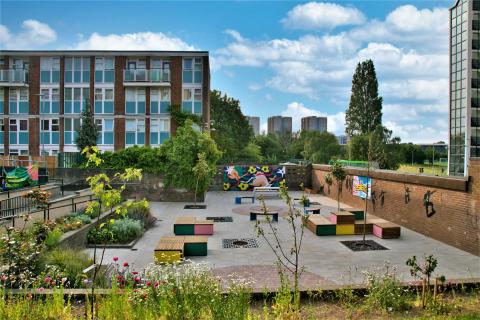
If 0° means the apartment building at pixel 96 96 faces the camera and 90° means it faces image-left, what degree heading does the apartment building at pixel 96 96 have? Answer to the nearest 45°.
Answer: approximately 0°

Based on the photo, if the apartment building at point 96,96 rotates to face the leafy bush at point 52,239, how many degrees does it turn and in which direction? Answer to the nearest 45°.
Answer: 0° — it already faces it

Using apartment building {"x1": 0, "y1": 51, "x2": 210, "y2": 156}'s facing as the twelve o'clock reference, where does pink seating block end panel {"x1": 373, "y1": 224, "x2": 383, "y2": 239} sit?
The pink seating block end panel is roughly at 11 o'clock from the apartment building.

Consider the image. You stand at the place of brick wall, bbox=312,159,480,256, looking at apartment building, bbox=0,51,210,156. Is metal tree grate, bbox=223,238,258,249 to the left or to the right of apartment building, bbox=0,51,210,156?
left

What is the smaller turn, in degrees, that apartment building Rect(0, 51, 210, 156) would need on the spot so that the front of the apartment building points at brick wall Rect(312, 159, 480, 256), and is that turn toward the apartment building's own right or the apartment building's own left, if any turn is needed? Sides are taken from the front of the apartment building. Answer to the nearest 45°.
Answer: approximately 45° to the apartment building's own left

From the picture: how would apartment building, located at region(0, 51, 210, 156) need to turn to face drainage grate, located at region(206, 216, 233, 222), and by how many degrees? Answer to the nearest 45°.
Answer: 0° — it already faces it

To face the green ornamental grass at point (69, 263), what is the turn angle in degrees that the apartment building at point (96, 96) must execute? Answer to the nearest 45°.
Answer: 0° — it already faces it
